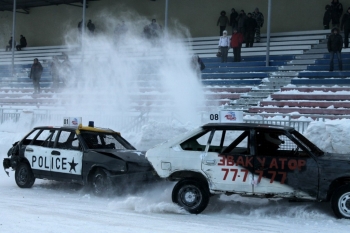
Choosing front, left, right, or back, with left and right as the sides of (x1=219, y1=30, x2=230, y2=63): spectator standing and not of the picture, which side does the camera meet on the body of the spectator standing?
front

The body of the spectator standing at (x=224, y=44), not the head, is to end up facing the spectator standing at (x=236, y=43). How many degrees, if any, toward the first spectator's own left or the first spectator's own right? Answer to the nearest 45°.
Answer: approximately 45° to the first spectator's own left

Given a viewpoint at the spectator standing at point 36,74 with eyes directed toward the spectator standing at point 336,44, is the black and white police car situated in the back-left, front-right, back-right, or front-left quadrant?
front-right

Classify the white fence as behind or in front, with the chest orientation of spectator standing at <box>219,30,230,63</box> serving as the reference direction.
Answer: in front

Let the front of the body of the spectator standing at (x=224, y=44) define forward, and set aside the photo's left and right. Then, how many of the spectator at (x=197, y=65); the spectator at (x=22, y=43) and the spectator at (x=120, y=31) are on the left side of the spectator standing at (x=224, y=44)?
0

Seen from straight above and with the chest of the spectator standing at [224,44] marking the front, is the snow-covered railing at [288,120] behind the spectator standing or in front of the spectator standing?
in front

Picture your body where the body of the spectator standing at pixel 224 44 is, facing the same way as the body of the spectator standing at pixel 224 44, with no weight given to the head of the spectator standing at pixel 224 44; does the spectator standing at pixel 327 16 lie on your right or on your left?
on your left

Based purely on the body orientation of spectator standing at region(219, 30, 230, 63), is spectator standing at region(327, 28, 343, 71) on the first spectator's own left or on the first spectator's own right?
on the first spectator's own left
